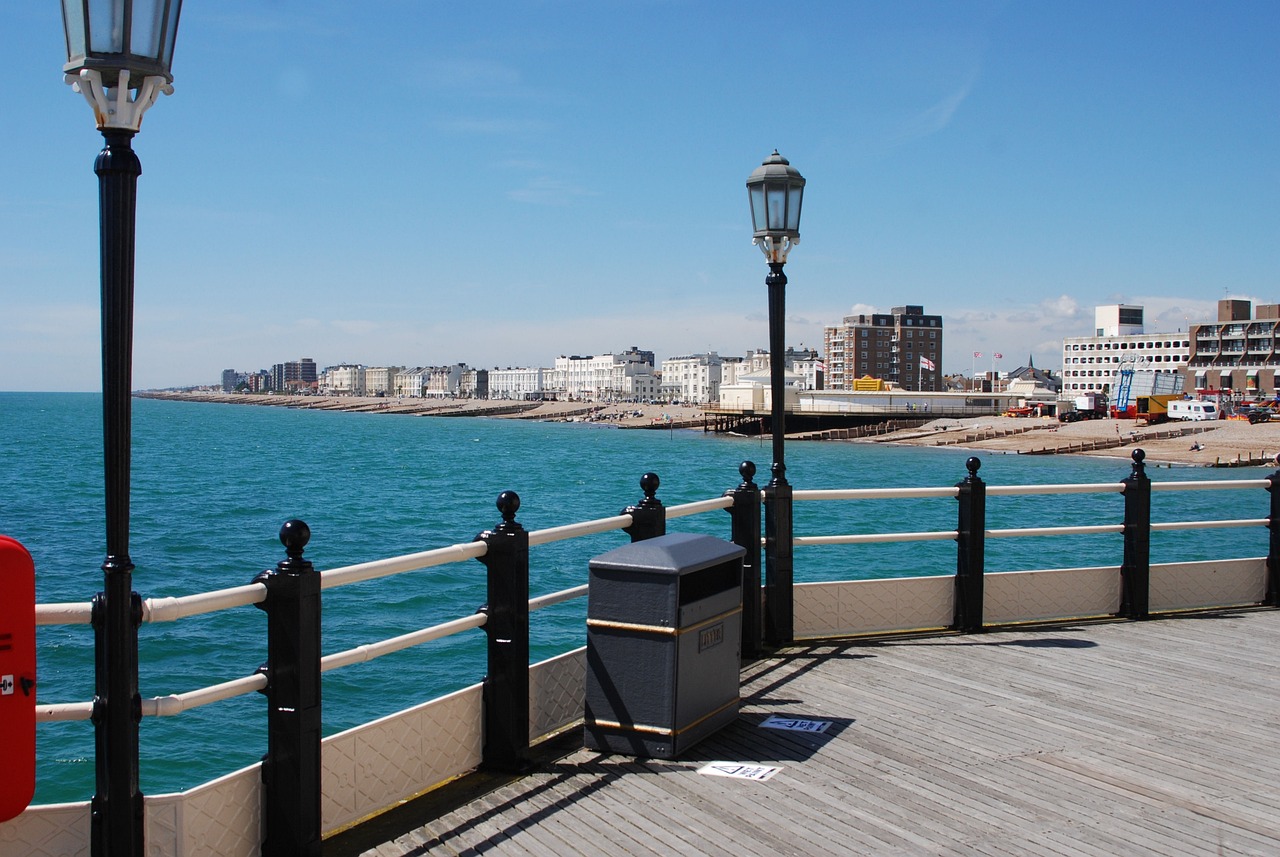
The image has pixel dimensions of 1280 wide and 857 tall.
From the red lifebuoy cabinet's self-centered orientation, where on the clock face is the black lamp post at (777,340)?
The black lamp post is roughly at 8 o'clock from the red lifebuoy cabinet.

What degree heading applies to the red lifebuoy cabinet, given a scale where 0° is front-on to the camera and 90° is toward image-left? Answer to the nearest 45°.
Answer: approximately 0°

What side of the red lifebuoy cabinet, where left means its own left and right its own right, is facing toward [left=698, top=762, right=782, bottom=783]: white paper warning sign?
left

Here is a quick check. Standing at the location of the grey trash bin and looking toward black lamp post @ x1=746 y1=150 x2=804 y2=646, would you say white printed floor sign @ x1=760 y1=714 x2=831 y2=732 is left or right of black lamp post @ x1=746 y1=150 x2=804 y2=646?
right

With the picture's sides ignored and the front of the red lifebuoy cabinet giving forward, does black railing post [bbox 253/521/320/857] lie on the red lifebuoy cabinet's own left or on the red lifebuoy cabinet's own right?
on the red lifebuoy cabinet's own left
